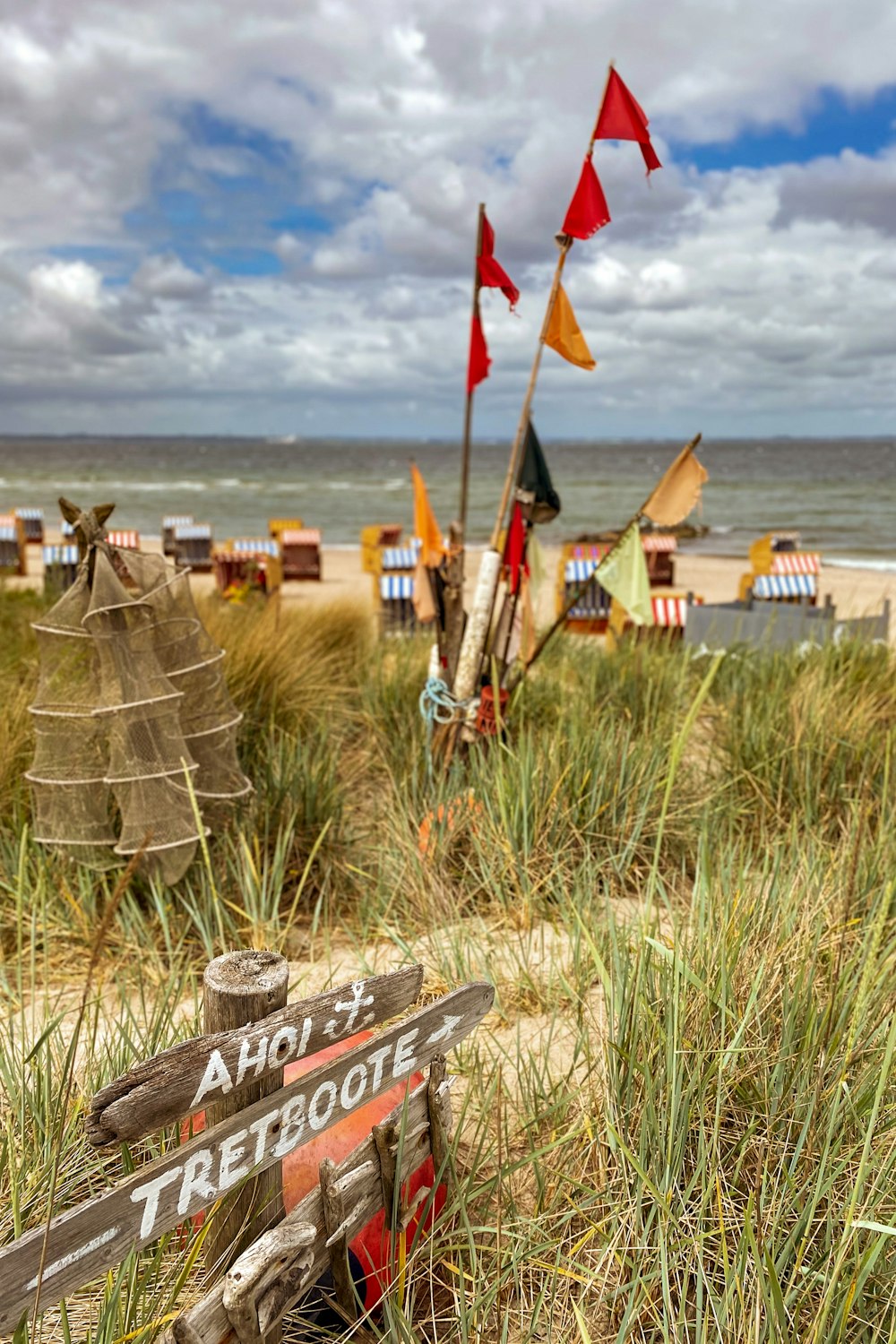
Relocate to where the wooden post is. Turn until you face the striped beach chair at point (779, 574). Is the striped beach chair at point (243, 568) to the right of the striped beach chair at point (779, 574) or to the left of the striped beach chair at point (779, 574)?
left

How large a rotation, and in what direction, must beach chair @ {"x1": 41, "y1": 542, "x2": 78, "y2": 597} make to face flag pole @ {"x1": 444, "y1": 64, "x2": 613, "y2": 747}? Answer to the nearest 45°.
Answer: approximately 180°

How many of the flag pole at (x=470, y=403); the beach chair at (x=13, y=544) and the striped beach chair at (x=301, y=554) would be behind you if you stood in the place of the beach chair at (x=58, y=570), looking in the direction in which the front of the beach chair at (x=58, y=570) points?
1

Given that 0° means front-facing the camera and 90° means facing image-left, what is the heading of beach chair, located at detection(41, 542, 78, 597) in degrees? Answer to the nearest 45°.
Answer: approximately 0°

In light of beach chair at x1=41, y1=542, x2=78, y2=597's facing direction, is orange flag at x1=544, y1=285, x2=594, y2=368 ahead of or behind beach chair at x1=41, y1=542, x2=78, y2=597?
ahead
